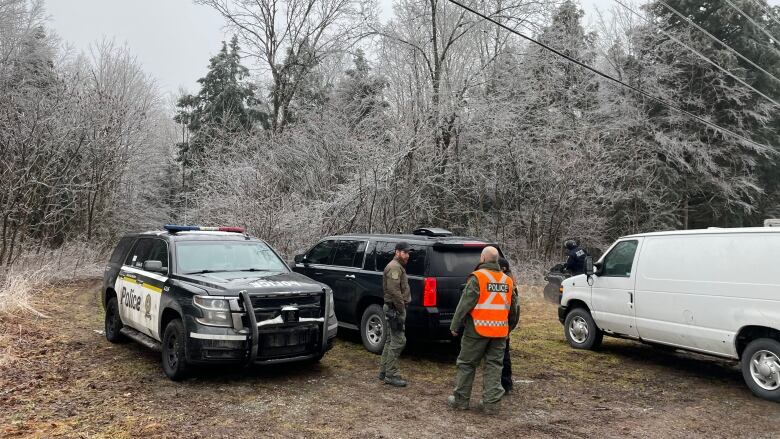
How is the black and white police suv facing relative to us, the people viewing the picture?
facing the viewer and to the right of the viewer

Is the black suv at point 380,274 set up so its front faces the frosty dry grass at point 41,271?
yes

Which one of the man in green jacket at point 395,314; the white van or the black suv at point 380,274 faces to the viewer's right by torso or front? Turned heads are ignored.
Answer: the man in green jacket

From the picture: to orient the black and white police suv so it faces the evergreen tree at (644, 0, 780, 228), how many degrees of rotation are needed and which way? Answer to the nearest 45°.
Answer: approximately 90° to its left

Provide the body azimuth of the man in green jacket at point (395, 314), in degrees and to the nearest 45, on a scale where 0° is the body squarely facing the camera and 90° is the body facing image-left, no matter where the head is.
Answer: approximately 270°

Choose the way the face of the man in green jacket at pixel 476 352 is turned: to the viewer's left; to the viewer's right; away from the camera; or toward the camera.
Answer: away from the camera

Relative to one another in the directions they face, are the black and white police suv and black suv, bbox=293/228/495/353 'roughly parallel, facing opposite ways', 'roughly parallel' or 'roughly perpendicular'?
roughly parallel, facing opposite ways

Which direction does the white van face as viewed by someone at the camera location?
facing away from the viewer and to the left of the viewer

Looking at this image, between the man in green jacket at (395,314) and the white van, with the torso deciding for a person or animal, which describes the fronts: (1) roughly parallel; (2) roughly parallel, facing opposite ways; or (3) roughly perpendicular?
roughly perpendicular

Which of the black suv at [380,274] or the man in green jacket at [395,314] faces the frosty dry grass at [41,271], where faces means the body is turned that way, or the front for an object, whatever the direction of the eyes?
the black suv

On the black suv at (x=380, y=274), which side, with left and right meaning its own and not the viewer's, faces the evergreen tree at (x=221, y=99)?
front
